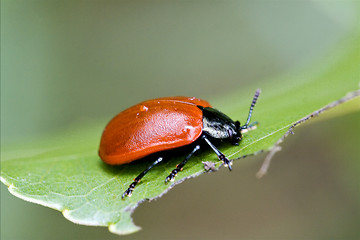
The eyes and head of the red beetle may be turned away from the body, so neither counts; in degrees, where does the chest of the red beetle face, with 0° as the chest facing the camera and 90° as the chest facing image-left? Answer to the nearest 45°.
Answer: approximately 270°
